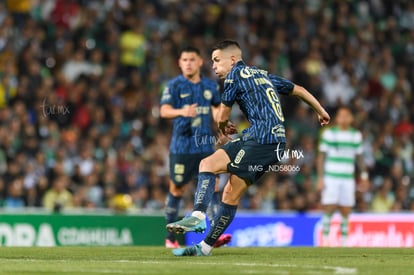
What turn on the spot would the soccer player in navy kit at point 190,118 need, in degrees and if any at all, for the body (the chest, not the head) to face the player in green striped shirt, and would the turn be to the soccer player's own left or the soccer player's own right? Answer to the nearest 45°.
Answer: approximately 135° to the soccer player's own left

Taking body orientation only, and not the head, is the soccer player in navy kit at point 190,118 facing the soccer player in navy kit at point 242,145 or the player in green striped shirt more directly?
the soccer player in navy kit

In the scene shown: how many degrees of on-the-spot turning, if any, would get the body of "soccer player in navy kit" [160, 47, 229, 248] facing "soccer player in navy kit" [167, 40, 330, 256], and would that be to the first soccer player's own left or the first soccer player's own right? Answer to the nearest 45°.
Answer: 0° — they already face them

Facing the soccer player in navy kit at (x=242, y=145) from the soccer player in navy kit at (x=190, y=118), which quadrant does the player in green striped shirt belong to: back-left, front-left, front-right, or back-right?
back-left

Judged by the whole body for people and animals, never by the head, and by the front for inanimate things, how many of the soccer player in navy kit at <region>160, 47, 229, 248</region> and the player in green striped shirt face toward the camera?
2

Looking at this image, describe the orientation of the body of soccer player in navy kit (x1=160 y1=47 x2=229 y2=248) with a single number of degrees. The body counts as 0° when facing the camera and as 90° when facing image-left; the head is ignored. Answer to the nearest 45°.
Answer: approximately 0°
